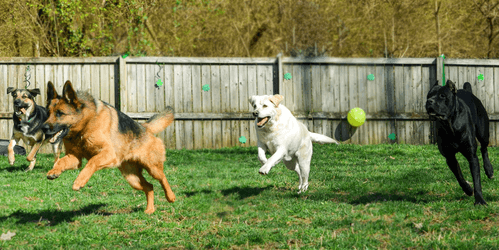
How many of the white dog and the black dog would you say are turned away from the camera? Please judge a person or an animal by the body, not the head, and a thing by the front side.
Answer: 0

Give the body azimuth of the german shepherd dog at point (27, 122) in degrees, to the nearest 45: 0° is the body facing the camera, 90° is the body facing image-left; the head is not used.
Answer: approximately 45°

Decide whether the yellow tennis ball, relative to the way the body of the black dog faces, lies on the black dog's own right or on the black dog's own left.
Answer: on the black dog's own right

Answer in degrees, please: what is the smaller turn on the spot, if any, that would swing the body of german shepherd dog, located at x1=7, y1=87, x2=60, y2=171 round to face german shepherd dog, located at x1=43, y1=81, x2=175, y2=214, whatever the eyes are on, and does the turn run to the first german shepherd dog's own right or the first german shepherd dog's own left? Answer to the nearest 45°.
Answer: approximately 45° to the first german shepherd dog's own left

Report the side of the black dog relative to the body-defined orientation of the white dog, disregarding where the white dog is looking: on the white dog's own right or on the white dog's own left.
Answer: on the white dog's own left

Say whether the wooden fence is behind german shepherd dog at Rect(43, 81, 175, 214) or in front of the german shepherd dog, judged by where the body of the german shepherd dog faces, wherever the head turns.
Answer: behind

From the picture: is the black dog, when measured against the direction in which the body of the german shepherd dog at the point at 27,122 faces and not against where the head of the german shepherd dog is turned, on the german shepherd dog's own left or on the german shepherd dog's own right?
on the german shepherd dog's own left

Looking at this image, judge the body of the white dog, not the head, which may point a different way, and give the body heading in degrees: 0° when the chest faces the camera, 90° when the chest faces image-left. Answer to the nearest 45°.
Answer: approximately 45°

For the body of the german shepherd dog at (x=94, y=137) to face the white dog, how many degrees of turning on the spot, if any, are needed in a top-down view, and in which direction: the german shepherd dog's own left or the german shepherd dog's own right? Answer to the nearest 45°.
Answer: approximately 180°
